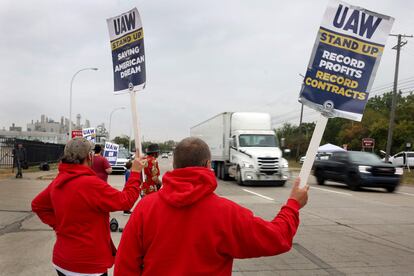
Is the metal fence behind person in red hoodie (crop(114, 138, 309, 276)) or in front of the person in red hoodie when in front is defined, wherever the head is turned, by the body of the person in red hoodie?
in front

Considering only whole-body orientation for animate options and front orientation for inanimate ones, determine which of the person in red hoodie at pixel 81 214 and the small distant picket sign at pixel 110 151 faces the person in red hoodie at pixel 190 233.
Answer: the small distant picket sign

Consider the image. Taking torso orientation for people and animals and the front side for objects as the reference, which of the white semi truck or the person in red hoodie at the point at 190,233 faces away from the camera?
the person in red hoodie

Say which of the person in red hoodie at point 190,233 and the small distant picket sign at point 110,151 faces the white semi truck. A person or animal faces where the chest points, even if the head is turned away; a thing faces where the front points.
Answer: the person in red hoodie

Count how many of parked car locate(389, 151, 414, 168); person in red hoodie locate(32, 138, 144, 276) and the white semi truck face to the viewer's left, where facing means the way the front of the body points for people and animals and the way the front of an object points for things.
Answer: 1

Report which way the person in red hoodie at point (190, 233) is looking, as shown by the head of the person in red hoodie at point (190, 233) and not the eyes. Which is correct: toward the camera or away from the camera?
away from the camera

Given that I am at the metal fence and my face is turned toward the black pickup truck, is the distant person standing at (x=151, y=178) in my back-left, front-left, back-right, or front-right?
front-right

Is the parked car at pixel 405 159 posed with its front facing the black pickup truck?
no

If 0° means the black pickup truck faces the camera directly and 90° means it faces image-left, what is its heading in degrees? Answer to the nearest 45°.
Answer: approximately 315°

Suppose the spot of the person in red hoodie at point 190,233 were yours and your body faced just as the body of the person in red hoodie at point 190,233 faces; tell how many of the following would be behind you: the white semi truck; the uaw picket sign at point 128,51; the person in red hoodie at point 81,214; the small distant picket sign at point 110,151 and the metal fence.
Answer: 0

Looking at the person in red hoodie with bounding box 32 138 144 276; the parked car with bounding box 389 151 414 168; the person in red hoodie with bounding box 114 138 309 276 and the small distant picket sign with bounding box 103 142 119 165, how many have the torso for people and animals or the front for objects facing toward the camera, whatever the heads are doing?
1

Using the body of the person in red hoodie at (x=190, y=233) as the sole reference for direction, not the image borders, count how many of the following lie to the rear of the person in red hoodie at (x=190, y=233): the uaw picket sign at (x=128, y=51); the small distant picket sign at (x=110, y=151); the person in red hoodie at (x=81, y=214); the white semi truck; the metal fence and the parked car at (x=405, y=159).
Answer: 0

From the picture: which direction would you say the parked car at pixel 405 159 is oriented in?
to the viewer's left

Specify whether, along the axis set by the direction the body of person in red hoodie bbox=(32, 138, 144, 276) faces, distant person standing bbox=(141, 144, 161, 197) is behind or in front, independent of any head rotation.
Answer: in front

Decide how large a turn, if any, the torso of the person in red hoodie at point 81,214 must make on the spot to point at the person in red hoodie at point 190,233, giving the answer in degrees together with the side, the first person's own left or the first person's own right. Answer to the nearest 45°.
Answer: approximately 90° to the first person's own right

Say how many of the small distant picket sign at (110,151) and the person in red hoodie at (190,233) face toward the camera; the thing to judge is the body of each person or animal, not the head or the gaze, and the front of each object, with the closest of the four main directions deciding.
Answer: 1

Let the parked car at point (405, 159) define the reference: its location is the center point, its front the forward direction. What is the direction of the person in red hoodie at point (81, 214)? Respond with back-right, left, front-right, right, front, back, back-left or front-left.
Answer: left

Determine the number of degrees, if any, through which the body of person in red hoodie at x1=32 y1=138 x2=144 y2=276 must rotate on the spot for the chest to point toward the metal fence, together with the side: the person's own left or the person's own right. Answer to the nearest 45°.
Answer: approximately 45° to the person's own left

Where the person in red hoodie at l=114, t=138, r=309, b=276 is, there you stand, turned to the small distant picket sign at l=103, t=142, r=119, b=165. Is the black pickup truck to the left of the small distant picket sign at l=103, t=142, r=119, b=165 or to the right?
right

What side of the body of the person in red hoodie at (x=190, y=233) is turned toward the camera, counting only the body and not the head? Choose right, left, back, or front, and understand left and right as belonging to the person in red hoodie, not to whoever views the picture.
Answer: back
